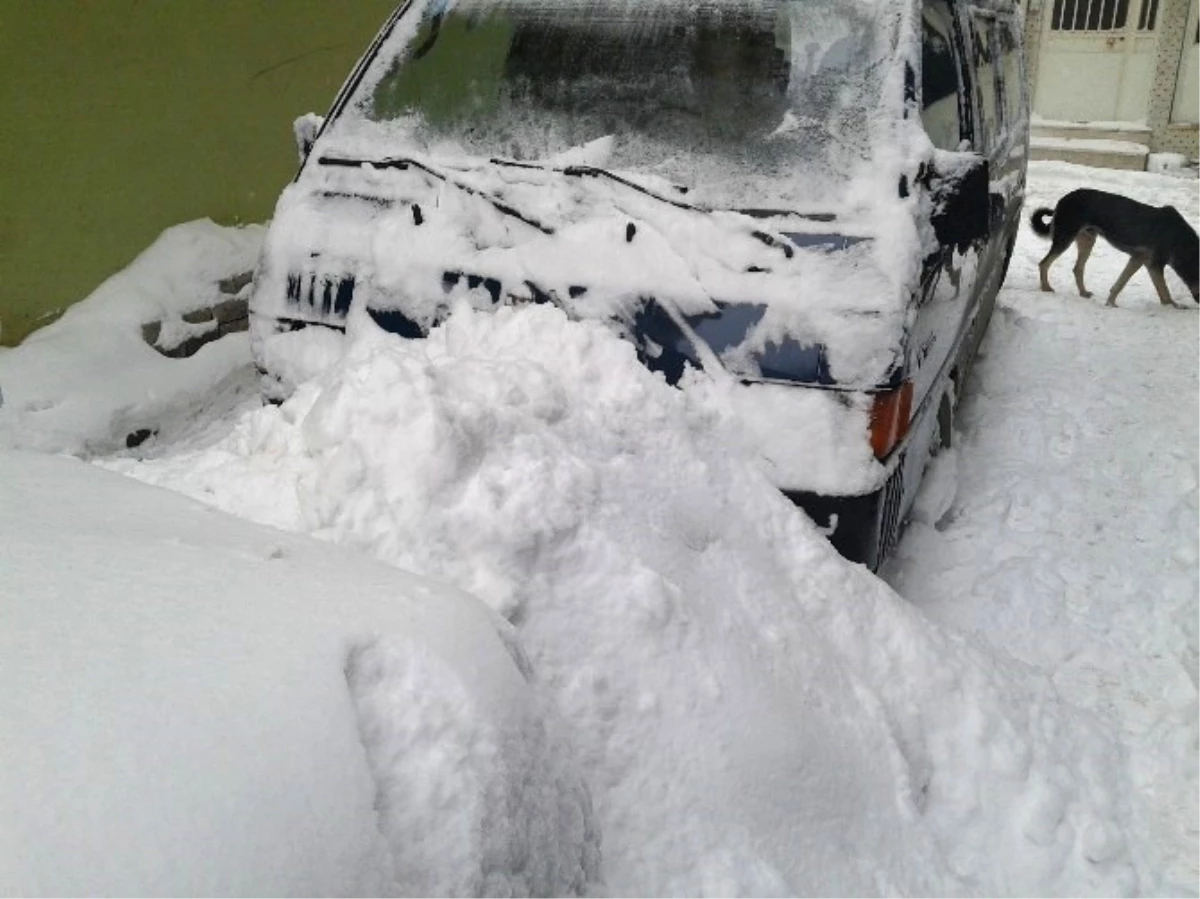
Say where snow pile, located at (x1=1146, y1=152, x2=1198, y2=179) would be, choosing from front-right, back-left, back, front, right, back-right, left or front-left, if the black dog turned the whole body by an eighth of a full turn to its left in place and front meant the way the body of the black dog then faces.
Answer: front-left

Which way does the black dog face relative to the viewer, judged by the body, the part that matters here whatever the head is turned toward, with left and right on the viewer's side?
facing to the right of the viewer

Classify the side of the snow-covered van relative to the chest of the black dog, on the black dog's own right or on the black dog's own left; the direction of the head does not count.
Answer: on the black dog's own right

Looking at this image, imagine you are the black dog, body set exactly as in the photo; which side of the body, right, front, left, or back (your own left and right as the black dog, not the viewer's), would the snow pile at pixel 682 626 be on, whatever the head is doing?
right
